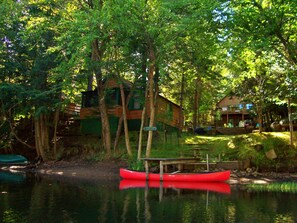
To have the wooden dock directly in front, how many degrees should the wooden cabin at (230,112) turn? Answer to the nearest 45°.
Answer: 0° — it already faces it

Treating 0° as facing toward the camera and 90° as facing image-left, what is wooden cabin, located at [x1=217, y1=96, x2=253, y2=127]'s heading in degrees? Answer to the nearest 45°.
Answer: approximately 0°

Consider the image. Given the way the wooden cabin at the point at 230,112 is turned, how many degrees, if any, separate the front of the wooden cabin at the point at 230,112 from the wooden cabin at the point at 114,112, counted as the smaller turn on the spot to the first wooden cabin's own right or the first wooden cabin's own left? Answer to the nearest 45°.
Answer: approximately 45° to the first wooden cabin's own right

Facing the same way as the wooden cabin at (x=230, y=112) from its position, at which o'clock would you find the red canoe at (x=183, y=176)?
The red canoe is roughly at 12 o'clock from the wooden cabin.
